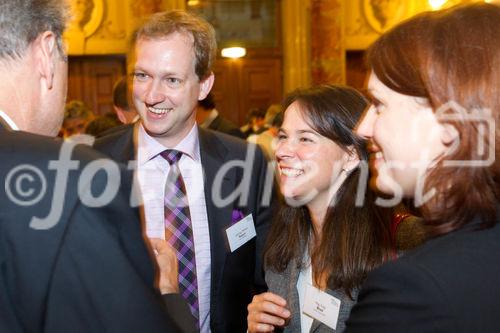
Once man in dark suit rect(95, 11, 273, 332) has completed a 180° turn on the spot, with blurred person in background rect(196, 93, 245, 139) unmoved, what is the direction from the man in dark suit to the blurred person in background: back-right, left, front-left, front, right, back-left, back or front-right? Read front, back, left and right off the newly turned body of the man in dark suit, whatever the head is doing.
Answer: front-left

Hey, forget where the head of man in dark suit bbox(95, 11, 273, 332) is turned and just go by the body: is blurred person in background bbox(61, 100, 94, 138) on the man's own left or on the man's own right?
on the man's own right

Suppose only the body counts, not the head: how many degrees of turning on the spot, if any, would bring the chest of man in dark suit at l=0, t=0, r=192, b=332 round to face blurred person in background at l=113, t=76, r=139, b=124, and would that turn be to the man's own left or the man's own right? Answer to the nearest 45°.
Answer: approximately 45° to the man's own left

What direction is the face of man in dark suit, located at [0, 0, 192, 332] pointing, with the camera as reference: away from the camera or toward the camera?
away from the camera

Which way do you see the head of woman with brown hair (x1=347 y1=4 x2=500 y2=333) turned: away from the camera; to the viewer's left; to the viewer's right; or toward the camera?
to the viewer's left

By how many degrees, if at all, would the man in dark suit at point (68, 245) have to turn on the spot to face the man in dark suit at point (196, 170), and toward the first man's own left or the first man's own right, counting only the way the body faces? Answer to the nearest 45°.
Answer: approximately 45° to the first man's own left

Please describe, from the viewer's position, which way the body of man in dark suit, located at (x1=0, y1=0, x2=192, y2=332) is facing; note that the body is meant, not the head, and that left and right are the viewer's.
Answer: facing away from the viewer and to the right of the viewer

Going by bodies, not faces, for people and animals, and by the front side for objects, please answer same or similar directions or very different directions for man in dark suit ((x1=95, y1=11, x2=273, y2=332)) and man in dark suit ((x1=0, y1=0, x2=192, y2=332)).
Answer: very different directions

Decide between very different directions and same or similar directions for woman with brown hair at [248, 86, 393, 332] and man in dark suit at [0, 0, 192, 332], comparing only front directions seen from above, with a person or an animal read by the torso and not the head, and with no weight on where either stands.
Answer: very different directions

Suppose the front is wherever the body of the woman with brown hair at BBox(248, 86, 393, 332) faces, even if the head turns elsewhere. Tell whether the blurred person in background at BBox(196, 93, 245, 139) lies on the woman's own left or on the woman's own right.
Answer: on the woman's own right

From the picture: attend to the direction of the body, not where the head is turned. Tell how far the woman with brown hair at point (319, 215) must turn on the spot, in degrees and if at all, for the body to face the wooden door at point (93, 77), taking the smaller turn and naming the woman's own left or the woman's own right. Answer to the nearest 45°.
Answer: approximately 90° to the woman's own right

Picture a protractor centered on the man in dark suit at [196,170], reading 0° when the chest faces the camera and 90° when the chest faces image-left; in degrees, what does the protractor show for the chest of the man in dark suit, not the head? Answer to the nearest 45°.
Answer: approximately 45°

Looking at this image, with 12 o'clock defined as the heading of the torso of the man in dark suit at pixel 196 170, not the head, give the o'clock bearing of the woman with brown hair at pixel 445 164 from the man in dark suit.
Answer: The woman with brown hair is roughly at 10 o'clock from the man in dark suit.
